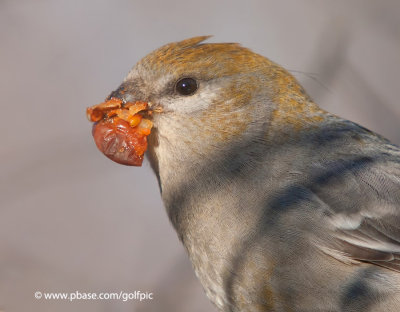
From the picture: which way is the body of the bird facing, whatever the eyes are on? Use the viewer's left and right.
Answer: facing to the left of the viewer
